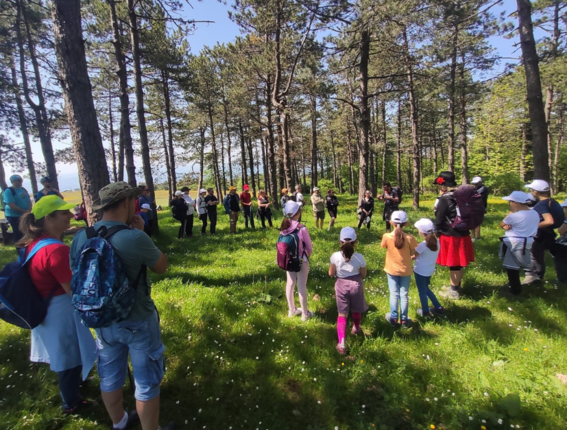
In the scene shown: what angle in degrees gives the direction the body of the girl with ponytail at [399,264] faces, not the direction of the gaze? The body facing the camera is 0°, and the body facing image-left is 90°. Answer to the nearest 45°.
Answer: approximately 180°

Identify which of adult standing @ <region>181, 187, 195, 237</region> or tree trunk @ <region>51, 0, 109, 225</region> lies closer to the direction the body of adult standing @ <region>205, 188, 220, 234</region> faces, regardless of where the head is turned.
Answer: the tree trunk

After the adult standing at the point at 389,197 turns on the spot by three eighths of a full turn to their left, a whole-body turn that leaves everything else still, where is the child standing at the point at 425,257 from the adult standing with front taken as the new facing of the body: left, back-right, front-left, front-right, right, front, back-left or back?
right

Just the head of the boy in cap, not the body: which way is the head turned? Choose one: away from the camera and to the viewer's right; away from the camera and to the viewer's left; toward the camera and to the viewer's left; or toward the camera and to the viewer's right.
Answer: away from the camera and to the viewer's left

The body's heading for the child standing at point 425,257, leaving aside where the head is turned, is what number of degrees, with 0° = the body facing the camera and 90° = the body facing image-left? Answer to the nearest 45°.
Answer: approximately 135°

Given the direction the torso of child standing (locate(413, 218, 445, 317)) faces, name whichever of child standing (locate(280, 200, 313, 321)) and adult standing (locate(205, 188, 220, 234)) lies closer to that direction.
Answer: the adult standing

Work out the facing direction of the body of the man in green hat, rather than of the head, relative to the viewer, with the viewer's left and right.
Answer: facing away from the viewer and to the right of the viewer

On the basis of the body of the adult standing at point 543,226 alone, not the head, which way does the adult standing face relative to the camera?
to the viewer's left

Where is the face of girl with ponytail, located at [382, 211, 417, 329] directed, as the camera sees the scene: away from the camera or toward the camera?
away from the camera

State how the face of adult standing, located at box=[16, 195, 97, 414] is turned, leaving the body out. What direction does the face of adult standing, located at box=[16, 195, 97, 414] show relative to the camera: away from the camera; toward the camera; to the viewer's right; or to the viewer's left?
to the viewer's right

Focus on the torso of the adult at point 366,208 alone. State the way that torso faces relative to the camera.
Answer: toward the camera

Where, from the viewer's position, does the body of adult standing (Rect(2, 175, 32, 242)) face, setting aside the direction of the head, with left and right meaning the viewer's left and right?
facing the viewer and to the right of the viewer

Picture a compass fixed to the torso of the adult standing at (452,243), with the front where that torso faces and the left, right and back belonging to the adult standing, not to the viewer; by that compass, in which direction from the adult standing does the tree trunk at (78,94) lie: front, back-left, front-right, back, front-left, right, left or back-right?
front-left

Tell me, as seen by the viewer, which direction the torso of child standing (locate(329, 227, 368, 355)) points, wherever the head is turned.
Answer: away from the camera
